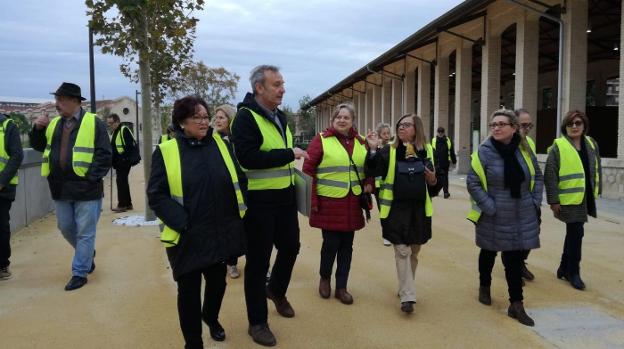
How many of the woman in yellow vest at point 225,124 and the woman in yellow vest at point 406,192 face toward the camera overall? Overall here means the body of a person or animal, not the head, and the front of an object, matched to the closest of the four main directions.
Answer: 2

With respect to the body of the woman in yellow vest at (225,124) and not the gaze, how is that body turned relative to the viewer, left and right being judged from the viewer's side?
facing the viewer

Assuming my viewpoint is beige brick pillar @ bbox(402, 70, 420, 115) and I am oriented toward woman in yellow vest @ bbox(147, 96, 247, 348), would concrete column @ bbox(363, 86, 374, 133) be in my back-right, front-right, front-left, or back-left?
back-right

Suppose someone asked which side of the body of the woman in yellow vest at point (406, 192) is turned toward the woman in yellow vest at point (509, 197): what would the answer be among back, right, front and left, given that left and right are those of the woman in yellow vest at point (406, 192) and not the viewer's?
left

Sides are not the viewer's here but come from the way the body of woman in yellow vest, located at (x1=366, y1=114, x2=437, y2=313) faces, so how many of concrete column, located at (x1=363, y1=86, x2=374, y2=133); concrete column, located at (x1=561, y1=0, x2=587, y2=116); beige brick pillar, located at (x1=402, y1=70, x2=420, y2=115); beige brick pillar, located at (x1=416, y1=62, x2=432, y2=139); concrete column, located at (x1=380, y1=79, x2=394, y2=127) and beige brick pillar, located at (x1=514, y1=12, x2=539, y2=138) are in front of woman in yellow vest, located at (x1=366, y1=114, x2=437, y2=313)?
0

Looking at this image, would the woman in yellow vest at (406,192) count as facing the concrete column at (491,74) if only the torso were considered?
no

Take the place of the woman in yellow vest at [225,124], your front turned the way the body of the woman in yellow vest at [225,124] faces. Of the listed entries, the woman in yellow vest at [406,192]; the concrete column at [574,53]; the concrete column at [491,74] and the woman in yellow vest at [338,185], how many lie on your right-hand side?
0

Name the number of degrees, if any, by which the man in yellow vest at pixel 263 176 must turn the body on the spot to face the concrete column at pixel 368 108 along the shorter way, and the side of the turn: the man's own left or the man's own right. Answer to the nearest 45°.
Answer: approximately 135° to the man's own left

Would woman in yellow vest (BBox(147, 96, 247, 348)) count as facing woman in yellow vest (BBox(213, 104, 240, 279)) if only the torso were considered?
no

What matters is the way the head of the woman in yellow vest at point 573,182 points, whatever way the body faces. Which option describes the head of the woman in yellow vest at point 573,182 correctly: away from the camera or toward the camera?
toward the camera

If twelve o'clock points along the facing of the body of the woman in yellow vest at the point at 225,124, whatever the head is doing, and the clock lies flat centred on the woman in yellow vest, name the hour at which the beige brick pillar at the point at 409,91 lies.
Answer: The beige brick pillar is roughly at 7 o'clock from the woman in yellow vest.

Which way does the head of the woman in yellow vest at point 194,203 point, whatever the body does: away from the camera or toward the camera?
toward the camera

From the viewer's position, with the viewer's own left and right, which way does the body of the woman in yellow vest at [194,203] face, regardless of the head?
facing the viewer and to the right of the viewer

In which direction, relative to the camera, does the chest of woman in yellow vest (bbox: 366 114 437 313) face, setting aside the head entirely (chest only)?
toward the camera

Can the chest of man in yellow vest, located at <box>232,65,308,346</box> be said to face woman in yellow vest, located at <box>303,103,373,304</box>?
no

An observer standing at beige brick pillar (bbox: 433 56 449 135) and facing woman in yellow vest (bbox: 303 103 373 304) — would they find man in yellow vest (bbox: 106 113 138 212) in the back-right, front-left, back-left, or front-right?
front-right

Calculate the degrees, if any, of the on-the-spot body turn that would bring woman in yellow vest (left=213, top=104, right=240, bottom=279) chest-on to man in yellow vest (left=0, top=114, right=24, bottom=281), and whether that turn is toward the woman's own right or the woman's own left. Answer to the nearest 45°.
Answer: approximately 90° to the woman's own right

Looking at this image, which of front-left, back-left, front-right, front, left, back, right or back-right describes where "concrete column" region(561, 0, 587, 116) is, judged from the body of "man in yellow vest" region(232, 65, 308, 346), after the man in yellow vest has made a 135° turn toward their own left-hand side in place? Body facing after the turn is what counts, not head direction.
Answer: front-right
